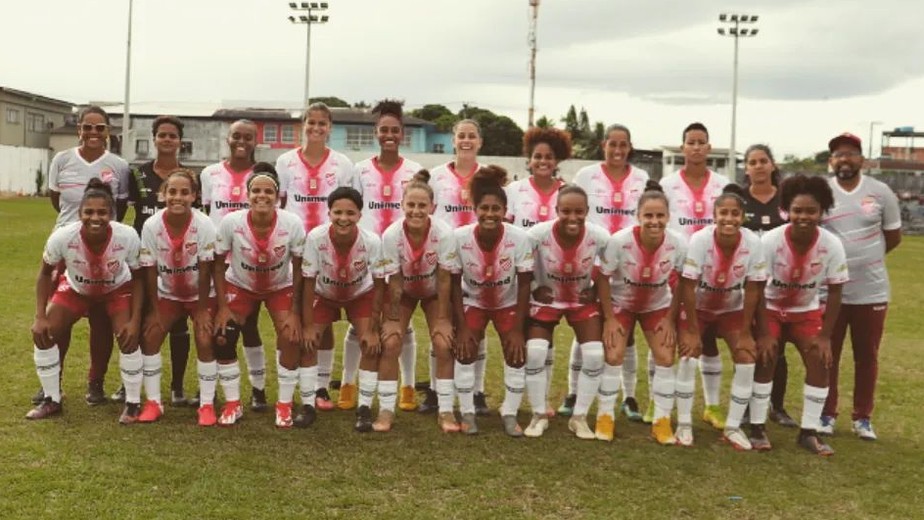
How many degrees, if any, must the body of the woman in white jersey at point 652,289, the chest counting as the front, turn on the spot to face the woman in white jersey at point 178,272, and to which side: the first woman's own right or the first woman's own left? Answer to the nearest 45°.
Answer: approximately 90° to the first woman's own right

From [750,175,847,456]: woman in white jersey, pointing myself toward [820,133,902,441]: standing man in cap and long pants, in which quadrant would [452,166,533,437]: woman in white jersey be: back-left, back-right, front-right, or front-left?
back-left

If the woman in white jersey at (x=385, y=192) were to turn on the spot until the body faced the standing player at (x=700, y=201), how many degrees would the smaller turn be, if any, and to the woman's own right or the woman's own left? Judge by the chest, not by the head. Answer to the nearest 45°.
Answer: approximately 90° to the woman's own left

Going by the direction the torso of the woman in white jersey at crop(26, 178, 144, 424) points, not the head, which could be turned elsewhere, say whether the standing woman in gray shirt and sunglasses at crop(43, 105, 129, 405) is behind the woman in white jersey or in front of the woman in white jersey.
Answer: behind
